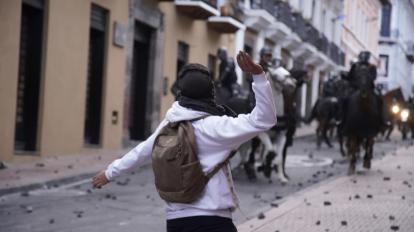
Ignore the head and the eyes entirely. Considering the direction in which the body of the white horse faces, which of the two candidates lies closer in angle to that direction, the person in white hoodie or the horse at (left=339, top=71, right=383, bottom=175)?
the person in white hoodie

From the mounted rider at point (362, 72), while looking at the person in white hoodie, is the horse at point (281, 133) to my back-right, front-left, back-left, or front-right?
front-right

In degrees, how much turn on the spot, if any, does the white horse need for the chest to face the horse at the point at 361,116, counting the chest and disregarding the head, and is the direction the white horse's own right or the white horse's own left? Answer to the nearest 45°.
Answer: approximately 90° to the white horse's own left

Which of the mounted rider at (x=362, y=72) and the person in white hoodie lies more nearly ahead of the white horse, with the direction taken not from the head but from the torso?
the person in white hoodie

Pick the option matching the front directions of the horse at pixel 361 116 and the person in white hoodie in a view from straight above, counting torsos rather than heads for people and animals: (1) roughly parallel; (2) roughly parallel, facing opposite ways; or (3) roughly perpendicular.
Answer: roughly parallel, facing opposite ways

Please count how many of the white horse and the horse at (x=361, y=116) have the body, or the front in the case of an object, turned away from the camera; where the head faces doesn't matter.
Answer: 0

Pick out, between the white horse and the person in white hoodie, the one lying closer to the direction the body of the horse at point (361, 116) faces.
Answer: the person in white hoodie

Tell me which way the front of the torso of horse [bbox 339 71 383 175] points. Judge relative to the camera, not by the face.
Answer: toward the camera

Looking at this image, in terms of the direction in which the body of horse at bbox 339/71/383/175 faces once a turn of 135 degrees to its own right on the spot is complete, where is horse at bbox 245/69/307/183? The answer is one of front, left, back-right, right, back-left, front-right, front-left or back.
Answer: left

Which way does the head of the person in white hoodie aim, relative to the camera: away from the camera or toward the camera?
away from the camera

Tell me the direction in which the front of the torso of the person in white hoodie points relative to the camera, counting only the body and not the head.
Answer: away from the camera

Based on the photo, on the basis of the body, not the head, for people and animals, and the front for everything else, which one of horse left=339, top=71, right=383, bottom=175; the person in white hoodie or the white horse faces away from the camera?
the person in white hoodie

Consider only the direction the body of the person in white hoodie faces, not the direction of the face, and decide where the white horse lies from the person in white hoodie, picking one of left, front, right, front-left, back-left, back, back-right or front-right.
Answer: front

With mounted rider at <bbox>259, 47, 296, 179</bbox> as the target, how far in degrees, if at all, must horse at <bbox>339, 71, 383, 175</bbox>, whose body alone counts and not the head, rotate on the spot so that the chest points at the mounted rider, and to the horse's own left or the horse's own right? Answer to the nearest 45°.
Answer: approximately 45° to the horse's own right

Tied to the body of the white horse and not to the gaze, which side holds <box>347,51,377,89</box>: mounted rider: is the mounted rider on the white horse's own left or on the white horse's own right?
on the white horse's own left

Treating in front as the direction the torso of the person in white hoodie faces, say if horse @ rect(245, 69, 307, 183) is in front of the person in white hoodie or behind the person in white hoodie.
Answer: in front

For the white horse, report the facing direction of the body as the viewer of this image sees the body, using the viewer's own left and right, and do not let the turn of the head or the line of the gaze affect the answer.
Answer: facing the viewer and to the right of the viewer

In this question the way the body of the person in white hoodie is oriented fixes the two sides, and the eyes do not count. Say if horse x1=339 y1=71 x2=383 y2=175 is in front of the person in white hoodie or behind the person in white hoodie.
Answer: in front
